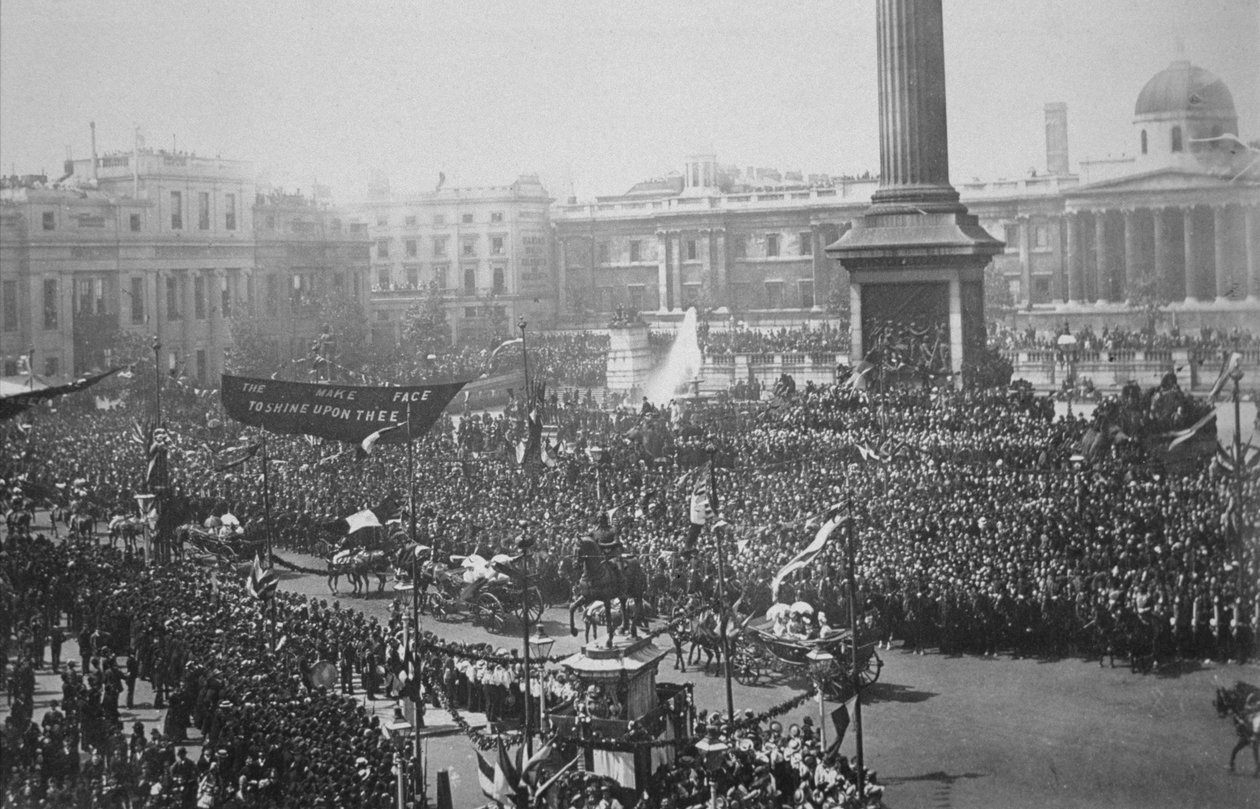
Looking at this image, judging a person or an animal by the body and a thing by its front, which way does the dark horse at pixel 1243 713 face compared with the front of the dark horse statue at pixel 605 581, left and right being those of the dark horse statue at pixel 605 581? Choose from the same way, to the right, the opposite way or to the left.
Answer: to the right

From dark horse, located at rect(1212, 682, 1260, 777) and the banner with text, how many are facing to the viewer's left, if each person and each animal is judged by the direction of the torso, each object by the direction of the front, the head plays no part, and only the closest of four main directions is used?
1

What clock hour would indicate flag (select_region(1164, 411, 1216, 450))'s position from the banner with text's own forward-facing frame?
The flag is roughly at 9 o'clock from the banner with text.

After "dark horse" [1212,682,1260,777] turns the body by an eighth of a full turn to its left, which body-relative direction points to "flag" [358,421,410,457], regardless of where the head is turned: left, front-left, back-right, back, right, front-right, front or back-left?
front-right

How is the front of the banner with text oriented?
toward the camera

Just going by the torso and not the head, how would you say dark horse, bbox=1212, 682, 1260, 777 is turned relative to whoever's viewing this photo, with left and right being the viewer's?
facing to the left of the viewer

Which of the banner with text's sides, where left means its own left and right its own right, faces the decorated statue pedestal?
front

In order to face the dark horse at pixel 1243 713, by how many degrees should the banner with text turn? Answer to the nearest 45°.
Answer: approximately 45° to its left
